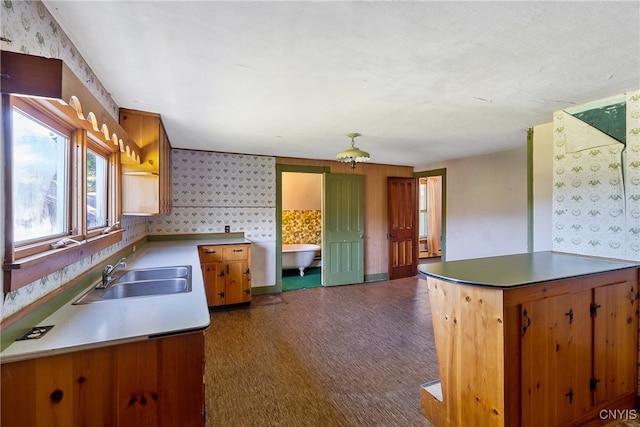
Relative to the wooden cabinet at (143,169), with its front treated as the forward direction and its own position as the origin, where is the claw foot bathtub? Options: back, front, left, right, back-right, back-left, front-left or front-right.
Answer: front-left

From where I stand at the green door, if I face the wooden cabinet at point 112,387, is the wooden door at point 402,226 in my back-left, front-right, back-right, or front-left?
back-left

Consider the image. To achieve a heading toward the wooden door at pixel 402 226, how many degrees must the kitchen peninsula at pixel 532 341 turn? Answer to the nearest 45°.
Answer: approximately 180°

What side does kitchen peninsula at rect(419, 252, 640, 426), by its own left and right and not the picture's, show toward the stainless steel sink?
right

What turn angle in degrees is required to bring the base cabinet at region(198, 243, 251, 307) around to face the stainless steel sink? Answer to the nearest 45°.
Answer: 0° — it already faces it

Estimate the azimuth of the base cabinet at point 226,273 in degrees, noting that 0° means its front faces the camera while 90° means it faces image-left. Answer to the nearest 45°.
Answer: approximately 0°

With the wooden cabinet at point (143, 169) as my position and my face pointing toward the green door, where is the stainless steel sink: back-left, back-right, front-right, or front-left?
back-right

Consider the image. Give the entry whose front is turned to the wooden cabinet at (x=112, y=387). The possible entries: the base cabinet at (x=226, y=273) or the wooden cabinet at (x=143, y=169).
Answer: the base cabinet

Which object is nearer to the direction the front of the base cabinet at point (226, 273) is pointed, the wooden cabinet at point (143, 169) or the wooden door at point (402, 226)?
the wooden cabinet

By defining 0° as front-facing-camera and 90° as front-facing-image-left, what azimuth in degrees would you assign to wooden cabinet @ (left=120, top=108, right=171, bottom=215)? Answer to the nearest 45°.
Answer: approximately 270°

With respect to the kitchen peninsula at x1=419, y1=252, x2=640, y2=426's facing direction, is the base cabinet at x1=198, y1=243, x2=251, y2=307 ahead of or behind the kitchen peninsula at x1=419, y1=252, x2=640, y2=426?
behind

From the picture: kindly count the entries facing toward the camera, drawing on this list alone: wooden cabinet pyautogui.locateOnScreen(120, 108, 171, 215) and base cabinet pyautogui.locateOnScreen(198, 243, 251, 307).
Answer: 1

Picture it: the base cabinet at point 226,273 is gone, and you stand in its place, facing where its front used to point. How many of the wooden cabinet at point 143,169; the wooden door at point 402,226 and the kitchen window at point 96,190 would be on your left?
1

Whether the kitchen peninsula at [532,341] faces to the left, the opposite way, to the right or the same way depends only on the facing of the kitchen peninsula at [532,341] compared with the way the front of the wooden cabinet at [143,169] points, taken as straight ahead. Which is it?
to the right

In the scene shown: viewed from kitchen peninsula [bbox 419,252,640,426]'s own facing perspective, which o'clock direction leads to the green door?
The green door is roughly at 6 o'clock from the kitchen peninsula.
